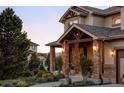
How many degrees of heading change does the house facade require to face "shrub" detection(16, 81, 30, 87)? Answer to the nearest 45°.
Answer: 0° — it already faces it

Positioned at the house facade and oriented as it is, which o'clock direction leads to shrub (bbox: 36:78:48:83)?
The shrub is roughly at 1 o'clock from the house facade.

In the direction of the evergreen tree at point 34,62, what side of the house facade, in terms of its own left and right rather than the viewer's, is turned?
right

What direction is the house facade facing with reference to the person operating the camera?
facing the viewer and to the left of the viewer

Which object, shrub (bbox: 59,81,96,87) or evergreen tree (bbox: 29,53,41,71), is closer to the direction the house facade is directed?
the shrub

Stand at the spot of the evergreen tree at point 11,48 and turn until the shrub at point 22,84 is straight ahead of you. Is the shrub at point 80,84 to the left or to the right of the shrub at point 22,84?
left

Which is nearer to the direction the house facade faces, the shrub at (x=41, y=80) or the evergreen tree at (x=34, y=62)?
the shrub
